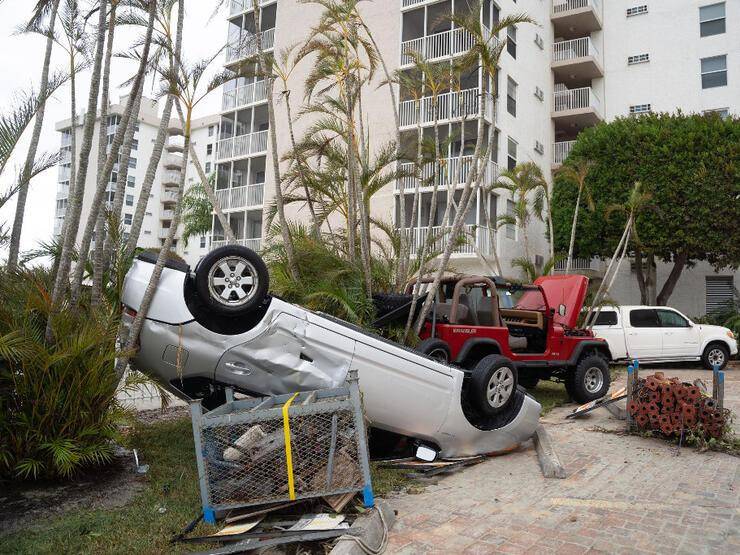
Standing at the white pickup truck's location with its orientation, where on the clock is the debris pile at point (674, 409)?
The debris pile is roughly at 3 o'clock from the white pickup truck.

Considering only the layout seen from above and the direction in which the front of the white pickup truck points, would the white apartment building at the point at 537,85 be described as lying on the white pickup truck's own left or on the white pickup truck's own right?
on the white pickup truck's own left

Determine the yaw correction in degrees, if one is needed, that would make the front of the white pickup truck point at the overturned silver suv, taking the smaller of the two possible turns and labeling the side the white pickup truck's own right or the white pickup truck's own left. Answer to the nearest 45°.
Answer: approximately 90° to the white pickup truck's own right

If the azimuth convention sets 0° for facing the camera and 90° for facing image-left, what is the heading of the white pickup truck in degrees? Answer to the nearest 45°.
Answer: approximately 270°
